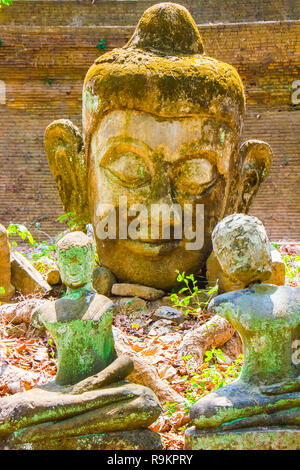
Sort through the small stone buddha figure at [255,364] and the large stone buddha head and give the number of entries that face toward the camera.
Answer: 2

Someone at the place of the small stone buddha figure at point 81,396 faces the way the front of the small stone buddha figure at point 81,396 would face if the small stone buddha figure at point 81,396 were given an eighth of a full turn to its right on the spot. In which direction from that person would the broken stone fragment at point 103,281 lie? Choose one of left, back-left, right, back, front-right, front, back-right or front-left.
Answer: back-right

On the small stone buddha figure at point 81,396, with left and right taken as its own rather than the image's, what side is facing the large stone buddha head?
back

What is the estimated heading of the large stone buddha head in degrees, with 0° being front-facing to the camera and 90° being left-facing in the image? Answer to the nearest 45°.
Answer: approximately 0°

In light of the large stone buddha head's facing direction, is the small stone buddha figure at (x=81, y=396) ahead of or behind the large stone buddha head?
ahead

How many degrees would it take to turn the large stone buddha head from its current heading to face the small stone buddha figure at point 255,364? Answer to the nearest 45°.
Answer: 0° — it already faces it

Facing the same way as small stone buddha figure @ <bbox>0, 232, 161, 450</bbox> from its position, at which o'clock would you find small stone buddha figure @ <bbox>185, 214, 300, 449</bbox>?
small stone buddha figure @ <bbox>185, 214, 300, 449</bbox> is roughly at 9 o'clock from small stone buddha figure @ <bbox>0, 232, 161, 450</bbox>.

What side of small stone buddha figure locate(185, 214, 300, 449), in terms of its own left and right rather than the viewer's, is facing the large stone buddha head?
back
